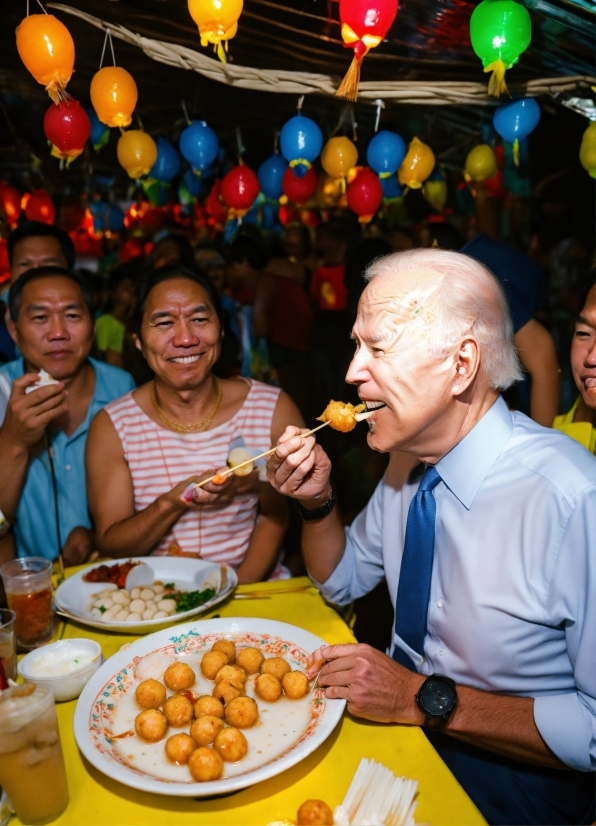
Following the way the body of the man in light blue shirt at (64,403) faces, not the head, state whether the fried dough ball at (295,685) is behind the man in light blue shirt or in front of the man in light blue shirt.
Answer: in front

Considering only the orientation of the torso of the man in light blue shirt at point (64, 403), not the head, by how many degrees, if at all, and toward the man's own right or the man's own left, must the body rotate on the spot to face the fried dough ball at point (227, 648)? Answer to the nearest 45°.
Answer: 0° — they already face it

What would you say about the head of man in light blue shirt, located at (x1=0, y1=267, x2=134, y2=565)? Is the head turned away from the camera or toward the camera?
toward the camera

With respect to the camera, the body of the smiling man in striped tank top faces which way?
toward the camera

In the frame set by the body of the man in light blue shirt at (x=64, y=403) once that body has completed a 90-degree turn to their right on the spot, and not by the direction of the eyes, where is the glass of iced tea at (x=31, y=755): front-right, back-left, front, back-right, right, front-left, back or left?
left

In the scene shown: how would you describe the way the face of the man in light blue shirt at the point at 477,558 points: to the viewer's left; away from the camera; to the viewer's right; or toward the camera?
to the viewer's left

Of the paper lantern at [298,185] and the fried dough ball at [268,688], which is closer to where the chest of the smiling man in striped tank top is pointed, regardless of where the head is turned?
the fried dough ball

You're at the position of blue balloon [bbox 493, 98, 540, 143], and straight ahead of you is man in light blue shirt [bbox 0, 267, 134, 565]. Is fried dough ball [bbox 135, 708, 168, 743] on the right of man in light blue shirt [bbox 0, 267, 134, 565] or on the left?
left

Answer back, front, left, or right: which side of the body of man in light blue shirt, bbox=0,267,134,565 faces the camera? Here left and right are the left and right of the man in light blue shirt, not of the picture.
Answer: front

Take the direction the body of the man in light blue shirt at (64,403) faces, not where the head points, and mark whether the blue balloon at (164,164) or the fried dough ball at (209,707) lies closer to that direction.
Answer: the fried dough ball

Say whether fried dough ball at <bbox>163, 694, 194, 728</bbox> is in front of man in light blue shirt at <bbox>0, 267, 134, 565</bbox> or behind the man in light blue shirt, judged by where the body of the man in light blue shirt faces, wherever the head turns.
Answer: in front

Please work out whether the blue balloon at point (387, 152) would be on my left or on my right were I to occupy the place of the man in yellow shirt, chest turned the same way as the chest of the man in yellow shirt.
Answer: on my right

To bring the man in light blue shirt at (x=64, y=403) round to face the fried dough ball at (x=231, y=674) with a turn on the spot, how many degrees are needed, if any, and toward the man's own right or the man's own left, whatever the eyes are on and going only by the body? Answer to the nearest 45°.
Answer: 0° — they already face it

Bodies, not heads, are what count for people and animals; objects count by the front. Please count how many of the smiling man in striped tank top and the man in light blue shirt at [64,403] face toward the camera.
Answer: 2

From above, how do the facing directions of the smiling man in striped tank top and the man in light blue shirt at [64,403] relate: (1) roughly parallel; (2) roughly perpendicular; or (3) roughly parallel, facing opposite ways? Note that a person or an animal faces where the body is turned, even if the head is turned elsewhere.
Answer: roughly parallel

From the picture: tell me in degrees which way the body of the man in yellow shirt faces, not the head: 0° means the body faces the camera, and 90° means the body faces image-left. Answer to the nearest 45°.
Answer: approximately 45°

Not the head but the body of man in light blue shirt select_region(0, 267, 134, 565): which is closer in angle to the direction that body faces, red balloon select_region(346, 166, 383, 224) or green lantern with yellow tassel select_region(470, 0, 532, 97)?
the green lantern with yellow tassel
